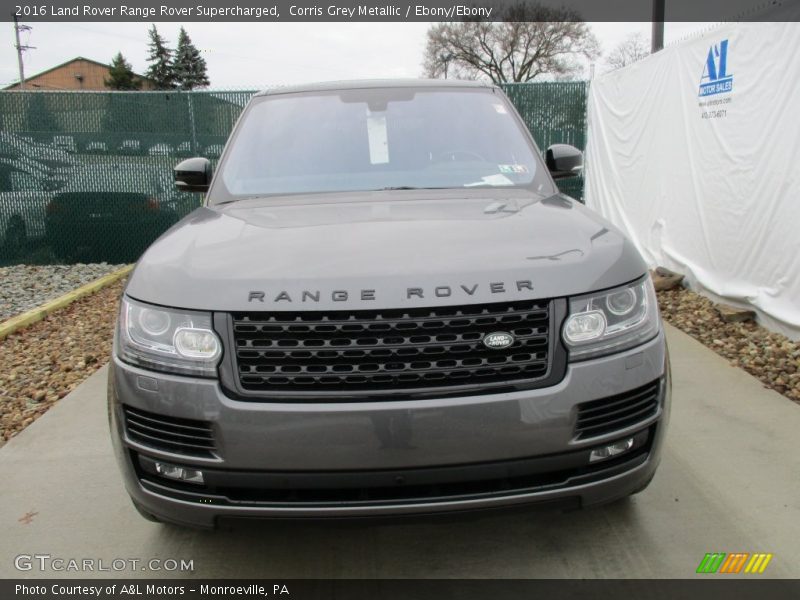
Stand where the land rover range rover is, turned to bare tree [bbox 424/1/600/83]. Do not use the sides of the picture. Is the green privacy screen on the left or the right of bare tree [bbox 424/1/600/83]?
left

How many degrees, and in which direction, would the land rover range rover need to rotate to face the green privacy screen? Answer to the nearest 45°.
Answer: approximately 135° to its right

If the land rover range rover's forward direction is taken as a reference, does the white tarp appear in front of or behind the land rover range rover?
behind

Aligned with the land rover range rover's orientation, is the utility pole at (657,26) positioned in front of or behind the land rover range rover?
behind

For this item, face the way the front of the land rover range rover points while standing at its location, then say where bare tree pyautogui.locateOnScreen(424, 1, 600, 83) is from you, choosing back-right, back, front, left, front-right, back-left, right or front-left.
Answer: back

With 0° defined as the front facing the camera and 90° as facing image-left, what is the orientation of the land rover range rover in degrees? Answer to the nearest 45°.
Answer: approximately 0°
